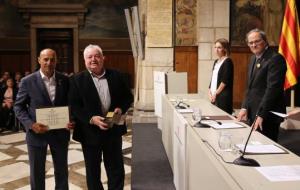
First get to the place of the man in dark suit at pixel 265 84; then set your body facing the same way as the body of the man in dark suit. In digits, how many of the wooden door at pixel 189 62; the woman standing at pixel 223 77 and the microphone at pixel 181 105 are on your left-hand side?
0

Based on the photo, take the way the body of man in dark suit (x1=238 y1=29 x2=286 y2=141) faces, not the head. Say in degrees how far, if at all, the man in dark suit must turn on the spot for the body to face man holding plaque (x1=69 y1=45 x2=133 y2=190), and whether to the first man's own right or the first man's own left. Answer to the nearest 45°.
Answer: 0° — they already face them

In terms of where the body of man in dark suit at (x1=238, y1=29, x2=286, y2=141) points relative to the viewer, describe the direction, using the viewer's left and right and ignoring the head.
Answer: facing the viewer and to the left of the viewer

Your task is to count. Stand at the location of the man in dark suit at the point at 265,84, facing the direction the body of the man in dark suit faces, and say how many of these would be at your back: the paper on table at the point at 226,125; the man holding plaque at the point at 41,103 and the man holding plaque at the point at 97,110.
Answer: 0

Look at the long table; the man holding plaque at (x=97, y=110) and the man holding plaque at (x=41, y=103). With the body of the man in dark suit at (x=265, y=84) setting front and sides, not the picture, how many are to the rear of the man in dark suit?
0

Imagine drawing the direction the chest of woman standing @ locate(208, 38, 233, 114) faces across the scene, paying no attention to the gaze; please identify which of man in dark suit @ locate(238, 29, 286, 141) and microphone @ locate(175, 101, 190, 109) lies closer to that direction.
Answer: the microphone

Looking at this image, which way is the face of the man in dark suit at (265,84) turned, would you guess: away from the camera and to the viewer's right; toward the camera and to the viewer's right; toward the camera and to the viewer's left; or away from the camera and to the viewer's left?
toward the camera and to the viewer's left

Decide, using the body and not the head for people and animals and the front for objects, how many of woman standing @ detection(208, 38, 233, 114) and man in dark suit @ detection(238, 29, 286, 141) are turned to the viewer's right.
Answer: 0

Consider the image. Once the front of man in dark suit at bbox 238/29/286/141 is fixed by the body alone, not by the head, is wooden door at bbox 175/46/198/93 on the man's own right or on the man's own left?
on the man's own right

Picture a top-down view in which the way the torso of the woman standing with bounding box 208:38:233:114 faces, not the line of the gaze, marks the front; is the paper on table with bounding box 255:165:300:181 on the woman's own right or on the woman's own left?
on the woman's own left

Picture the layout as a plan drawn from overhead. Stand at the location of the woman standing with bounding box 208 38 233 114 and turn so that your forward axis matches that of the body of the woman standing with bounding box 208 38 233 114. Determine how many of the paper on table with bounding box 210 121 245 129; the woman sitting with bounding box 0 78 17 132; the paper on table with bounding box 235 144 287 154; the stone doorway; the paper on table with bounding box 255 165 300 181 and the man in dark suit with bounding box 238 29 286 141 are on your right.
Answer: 2

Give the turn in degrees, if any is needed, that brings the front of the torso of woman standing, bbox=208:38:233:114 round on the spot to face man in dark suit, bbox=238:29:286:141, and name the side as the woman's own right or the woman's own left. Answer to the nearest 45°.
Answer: approximately 45° to the woman's own left

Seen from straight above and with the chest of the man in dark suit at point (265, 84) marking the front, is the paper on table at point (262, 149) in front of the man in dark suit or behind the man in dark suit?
in front

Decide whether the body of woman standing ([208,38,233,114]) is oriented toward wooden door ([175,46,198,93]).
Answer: no
